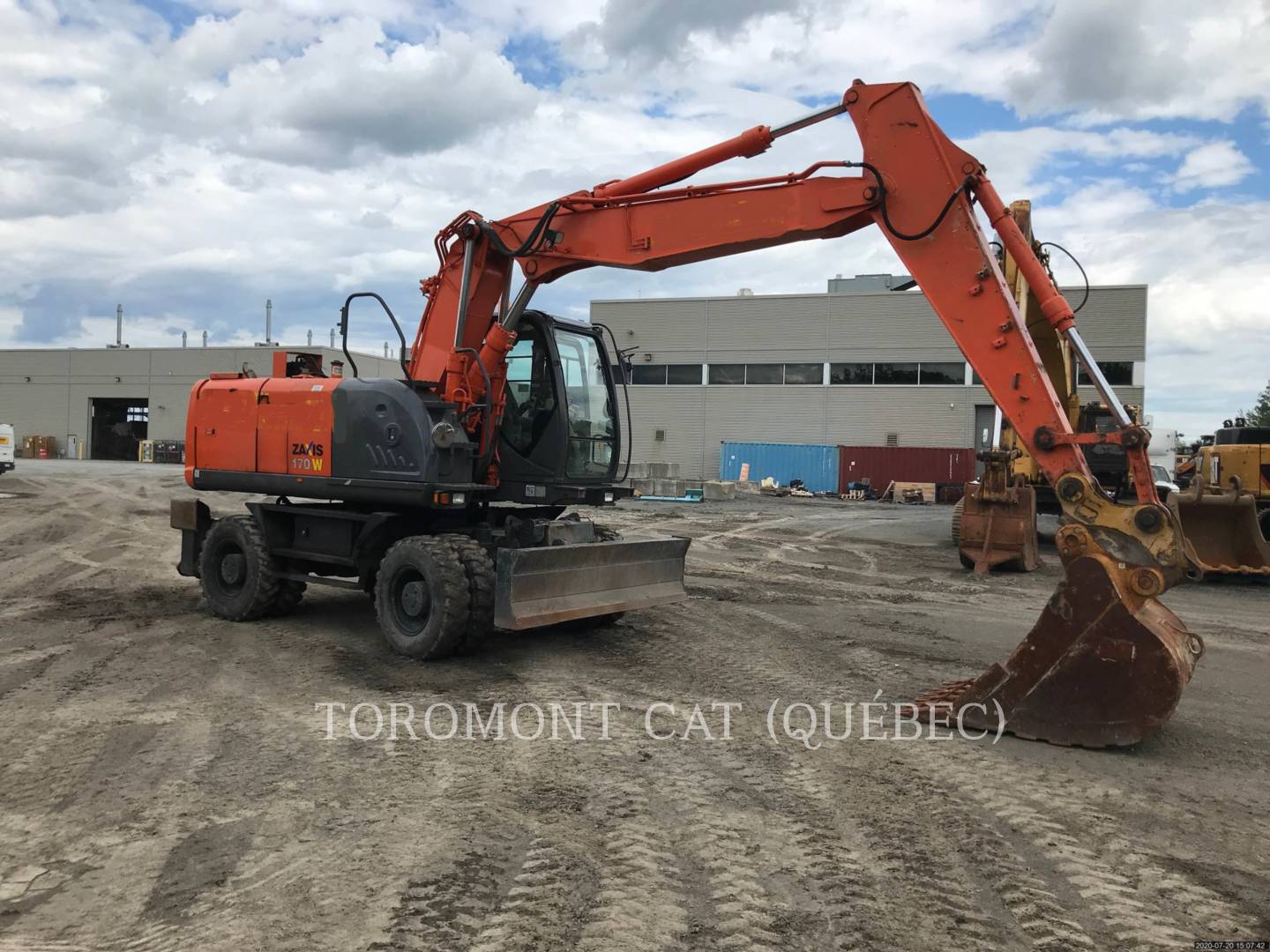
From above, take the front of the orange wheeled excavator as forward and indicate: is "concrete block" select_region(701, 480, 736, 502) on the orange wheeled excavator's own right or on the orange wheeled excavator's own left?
on the orange wheeled excavator's own left

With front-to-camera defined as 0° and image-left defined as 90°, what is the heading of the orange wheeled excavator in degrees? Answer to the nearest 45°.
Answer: approximately 315°

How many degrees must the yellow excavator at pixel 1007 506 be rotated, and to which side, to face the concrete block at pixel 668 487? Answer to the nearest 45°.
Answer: approximately 90° to its right

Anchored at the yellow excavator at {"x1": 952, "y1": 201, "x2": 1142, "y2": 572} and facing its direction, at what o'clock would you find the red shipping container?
The red shipping container is roughly at 4 o'clock from the yellow excavator.

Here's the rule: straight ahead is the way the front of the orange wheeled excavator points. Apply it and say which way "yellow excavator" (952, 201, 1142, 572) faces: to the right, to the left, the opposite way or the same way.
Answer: to the right

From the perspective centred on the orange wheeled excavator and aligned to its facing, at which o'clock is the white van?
The white van is roughly at 6 o'clock from the orange wheeled excavator.

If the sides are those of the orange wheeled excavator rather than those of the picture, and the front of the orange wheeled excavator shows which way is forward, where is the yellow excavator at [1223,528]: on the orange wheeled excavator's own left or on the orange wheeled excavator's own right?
on the orange wheeled excavator's own left
